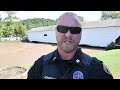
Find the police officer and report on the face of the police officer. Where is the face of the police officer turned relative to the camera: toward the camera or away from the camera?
toward the camera

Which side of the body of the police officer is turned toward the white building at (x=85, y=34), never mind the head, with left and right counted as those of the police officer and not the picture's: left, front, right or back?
back

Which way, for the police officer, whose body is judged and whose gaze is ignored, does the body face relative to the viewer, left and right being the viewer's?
facing the viewer
